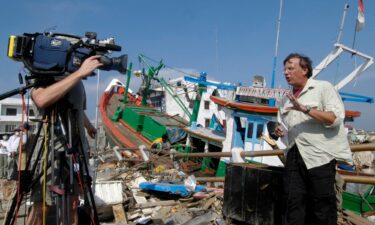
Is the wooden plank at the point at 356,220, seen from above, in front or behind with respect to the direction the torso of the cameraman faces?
in front

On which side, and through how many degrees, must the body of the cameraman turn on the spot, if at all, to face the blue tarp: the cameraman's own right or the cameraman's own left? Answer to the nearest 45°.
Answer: approximately 45° to the cameraman's own left

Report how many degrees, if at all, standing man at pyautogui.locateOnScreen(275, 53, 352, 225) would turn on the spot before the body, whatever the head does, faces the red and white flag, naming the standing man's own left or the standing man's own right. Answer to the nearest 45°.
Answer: approximately 135° to the standing man's own right

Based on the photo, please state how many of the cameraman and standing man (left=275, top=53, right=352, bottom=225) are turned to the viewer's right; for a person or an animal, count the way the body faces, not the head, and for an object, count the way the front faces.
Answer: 1

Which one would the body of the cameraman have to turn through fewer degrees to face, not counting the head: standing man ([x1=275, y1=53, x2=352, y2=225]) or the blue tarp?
the standing man

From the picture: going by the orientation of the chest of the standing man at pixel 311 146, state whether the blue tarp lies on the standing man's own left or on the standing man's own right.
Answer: on the standing man's own right

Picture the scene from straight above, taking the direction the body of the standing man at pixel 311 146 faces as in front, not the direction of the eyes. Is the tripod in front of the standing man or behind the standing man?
in front

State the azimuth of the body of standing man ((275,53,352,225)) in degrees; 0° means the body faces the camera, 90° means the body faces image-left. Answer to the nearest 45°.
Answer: approximately 45°

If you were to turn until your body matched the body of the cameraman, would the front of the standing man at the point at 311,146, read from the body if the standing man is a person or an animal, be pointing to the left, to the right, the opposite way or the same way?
the opposite way

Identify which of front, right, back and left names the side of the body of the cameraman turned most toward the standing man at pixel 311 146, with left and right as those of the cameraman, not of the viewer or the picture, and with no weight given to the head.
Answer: front

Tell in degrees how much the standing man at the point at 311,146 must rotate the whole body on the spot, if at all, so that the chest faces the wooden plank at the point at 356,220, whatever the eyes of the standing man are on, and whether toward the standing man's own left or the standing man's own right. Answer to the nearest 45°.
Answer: approximately 180°

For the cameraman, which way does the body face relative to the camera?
to the viewer's right

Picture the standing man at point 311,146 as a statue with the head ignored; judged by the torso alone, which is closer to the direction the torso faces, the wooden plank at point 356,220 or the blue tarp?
the blue tarp
